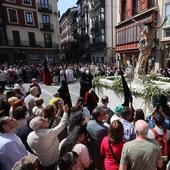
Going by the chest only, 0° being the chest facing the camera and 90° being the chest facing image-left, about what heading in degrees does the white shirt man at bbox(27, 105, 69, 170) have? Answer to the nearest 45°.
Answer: approximately 225°

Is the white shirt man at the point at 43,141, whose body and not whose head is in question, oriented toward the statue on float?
yes
